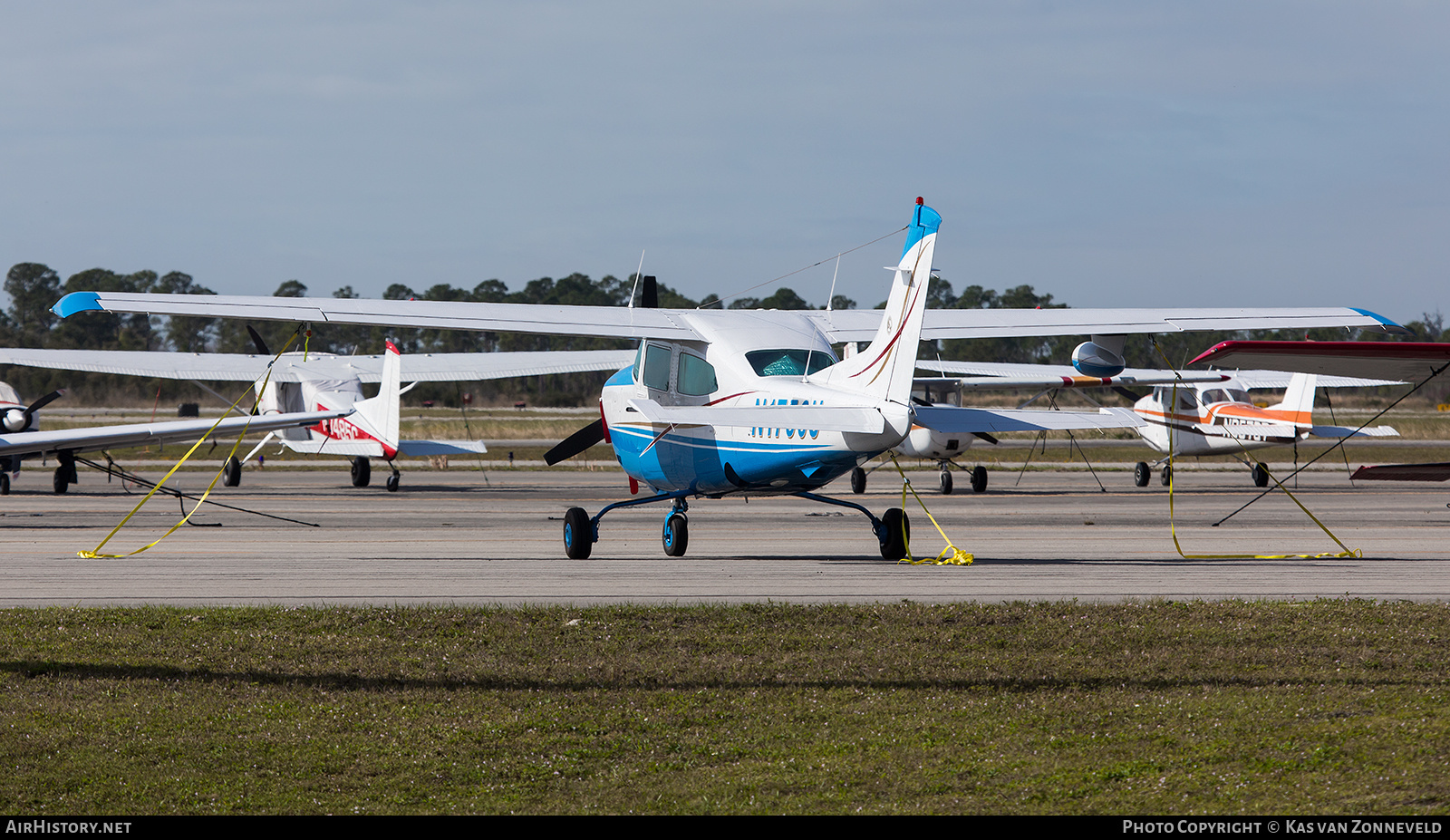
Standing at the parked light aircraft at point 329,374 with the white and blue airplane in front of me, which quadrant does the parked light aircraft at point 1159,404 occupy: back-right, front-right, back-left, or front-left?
front-left

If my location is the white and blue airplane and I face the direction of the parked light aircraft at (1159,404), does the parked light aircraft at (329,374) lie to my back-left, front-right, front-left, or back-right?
front-left

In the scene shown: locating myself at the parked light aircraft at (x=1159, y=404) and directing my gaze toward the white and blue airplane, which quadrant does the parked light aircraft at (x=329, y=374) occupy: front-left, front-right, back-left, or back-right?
front-right

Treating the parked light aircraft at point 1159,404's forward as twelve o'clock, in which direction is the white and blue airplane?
The white and blue airplane is roughly at 11 o'clock from the parked light aircraft.

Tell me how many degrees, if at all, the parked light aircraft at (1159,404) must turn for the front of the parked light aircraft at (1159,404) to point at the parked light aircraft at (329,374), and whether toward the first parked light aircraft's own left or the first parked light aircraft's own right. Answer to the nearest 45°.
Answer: approximately 45° to the first parked light aircraft's own right

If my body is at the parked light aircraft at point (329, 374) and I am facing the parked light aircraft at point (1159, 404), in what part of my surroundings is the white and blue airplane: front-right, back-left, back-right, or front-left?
front-right

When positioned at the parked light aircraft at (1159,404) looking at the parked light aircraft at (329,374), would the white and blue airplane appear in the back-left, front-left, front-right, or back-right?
front-left

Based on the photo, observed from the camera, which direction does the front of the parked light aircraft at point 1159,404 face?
facing the viewer and to the left of the viewer
